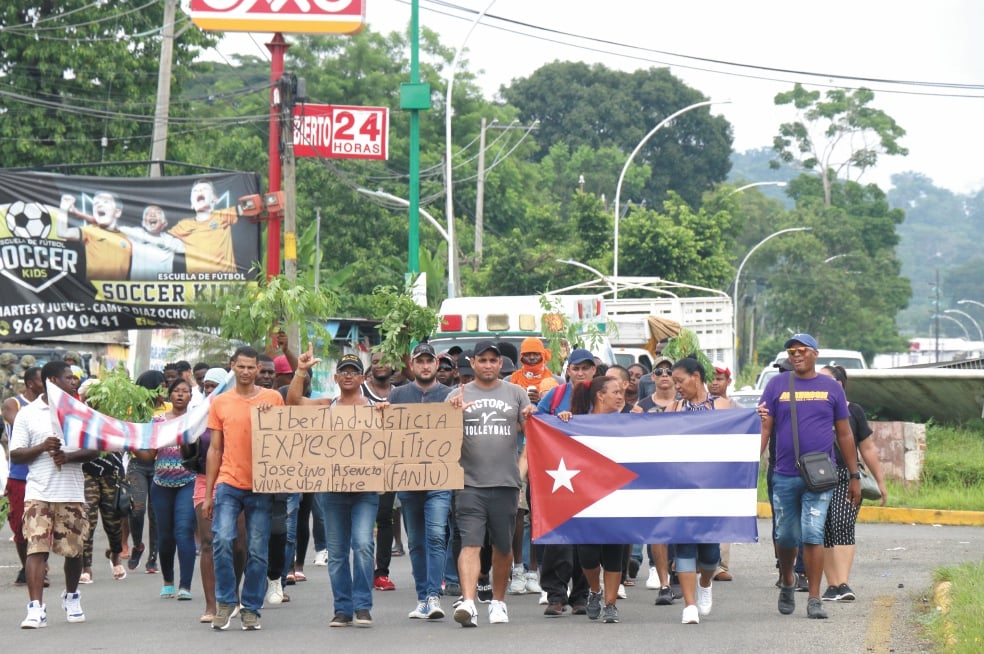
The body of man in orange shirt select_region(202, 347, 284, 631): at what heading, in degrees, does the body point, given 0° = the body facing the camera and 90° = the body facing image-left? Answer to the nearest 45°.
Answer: approximately 0°

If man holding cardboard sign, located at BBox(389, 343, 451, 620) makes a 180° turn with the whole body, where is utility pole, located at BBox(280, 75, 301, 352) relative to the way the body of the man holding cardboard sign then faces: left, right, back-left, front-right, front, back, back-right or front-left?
front

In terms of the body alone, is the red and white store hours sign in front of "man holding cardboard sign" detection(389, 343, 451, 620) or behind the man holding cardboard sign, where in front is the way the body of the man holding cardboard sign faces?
behind

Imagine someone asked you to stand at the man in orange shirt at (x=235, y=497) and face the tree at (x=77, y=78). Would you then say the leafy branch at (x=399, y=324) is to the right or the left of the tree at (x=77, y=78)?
right

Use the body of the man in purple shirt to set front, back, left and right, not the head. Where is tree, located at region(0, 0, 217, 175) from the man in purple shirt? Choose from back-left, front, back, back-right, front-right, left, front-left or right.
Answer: back-right

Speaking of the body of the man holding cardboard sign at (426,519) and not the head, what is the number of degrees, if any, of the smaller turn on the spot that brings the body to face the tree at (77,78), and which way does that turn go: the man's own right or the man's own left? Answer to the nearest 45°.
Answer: approximately 180°

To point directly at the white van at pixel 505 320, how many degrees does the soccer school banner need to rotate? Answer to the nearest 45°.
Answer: approximately 45° to its left

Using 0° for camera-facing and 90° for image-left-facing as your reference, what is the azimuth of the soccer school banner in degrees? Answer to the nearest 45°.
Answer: approximately 0°
